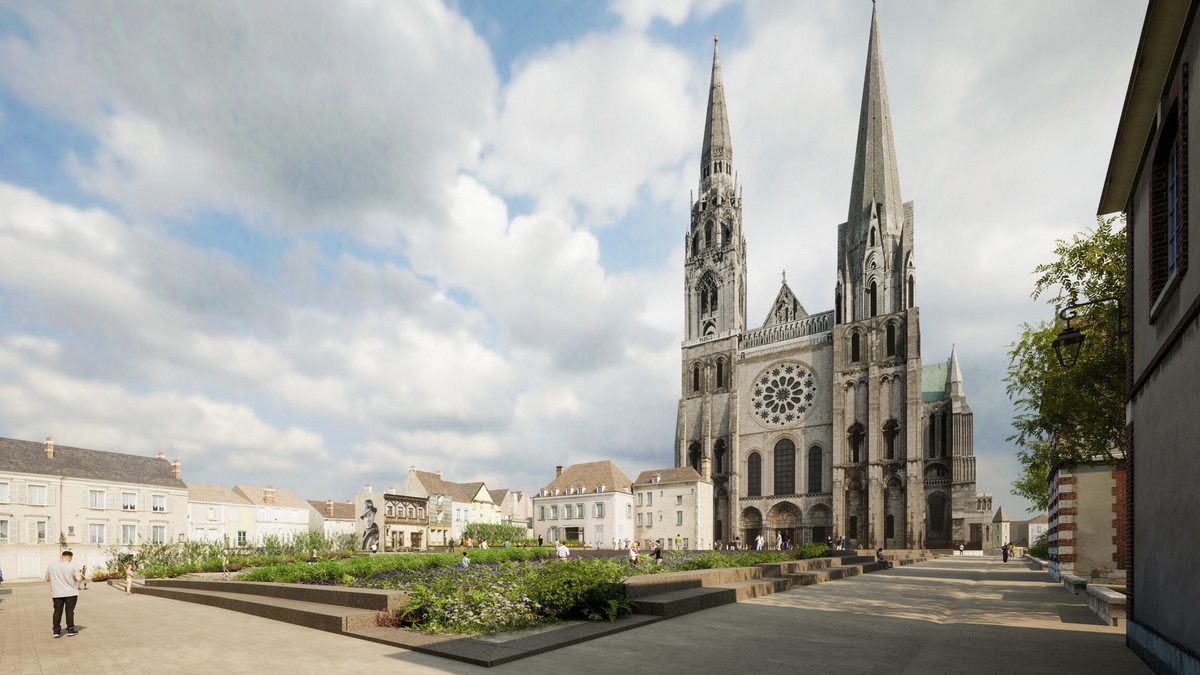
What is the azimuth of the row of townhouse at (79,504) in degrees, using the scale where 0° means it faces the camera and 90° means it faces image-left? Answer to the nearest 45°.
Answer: approximately 315°

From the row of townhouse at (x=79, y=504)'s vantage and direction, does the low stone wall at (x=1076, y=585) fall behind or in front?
in front

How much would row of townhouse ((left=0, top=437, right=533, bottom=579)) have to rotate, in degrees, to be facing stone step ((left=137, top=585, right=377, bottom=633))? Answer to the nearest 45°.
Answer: approximately 45° to its right

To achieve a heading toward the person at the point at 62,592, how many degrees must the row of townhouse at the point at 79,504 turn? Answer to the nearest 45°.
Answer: approximately 45° to its right
